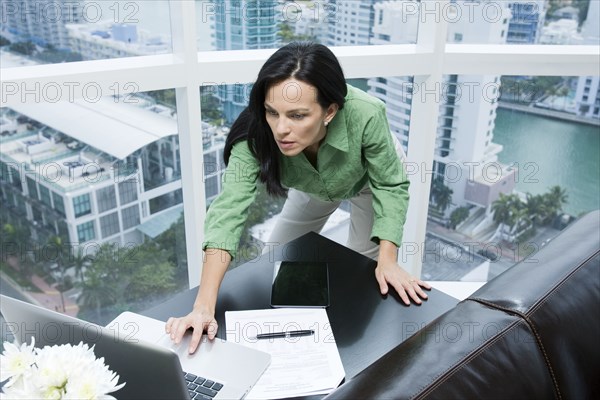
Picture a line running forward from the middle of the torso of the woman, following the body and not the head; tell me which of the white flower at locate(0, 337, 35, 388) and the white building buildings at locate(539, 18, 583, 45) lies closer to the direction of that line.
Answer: the white flower

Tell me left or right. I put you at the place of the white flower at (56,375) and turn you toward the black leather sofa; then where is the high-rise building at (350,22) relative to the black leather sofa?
left

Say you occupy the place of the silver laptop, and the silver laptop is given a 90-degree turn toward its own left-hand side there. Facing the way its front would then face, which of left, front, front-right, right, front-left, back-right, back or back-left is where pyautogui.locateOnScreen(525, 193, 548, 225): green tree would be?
right

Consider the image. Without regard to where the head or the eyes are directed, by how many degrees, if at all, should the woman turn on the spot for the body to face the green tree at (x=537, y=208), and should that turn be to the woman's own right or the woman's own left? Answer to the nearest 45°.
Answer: approximately 180°

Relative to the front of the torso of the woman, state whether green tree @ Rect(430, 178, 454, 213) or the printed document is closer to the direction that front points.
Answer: the printed document

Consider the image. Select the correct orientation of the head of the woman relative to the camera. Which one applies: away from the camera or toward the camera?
toward the camera

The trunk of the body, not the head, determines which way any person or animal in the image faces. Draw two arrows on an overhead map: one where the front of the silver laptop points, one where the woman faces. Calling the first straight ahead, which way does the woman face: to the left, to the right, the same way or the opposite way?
the opposite way

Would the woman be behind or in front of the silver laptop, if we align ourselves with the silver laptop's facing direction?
in front

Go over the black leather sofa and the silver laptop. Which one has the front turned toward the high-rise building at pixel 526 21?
the silver laptop

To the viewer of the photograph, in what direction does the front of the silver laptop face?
facing away from the viewer and to the right of the viewer
